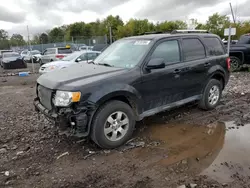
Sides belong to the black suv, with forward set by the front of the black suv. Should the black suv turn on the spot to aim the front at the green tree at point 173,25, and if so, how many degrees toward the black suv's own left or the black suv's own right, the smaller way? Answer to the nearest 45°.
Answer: approximately 135° to the black suv's own right

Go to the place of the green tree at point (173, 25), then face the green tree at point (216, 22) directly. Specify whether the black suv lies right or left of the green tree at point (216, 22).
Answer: right

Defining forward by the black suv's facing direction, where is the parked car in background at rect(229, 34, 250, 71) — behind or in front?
behind

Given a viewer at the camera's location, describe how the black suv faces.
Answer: facing the viewer and to the left of the viewer

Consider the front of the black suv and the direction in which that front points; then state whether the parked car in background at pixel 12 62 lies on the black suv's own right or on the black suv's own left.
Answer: on the black suv's own right
